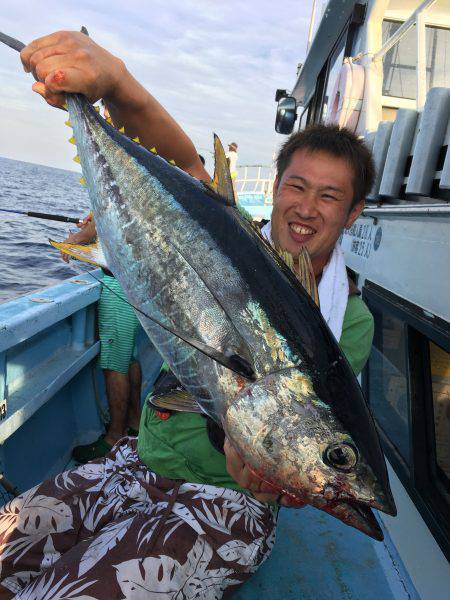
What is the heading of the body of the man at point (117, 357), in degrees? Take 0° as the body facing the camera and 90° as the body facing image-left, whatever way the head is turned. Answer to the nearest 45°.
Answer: approximately 90°

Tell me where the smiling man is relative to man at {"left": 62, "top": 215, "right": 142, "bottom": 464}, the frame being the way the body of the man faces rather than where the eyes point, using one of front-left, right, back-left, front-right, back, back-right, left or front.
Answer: left
